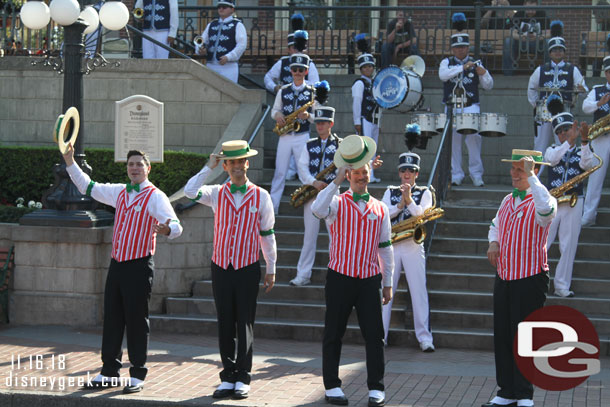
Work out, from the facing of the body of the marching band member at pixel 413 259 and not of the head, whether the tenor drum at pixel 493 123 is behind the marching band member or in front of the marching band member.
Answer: behind

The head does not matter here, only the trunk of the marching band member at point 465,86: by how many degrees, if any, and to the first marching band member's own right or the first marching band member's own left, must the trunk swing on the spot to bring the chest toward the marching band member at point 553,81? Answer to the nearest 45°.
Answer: approximately 90° to the first marching band member's own left

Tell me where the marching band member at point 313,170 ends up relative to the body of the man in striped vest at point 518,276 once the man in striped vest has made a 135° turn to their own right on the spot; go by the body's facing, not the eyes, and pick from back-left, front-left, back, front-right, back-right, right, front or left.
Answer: front-left

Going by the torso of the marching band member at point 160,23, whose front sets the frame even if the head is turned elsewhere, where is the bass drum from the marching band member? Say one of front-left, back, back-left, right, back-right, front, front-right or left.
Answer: front-left

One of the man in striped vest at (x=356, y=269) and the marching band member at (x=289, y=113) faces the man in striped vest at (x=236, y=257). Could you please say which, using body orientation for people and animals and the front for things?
the marching band member

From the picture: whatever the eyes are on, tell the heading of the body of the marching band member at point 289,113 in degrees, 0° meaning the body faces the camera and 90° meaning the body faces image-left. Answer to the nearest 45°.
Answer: approximately 0°

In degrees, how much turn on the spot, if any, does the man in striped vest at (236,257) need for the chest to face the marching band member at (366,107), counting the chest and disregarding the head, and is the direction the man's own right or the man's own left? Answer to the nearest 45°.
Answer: approximately 180°

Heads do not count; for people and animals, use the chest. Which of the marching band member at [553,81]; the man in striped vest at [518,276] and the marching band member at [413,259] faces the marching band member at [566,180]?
the marching band member at [553,81]
